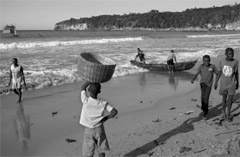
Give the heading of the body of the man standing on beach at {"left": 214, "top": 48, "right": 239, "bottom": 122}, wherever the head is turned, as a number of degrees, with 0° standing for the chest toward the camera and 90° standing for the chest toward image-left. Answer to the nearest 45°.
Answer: approximately 0°

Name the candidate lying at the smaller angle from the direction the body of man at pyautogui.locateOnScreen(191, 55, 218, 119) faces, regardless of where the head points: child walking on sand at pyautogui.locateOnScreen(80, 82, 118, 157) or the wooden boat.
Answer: the child walking on sand

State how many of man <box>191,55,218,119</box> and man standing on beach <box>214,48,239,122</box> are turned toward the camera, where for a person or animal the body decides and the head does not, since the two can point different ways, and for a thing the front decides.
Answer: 2

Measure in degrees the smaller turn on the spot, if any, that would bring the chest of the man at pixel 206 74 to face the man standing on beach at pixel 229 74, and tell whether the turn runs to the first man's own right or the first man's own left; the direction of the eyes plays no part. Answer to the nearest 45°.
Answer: approximately 45° to the first man's own left

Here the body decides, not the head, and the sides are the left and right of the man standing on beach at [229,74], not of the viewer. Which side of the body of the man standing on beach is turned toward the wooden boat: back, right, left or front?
back

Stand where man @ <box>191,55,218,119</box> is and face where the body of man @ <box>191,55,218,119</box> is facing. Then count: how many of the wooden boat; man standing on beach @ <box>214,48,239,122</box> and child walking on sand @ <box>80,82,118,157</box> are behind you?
1

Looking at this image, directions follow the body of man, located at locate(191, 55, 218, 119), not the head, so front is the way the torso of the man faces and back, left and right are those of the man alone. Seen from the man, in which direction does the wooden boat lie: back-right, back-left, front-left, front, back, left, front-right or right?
back

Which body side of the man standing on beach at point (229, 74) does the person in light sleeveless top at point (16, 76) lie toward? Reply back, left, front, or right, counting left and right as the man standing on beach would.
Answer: right

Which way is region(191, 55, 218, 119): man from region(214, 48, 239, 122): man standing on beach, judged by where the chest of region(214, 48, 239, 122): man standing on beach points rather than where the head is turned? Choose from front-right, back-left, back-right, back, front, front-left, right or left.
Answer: back-right

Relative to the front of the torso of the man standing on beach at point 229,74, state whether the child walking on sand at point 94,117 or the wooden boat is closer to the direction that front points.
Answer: the child walking on sand

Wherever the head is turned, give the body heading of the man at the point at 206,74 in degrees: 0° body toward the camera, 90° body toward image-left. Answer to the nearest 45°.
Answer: approximately 0°
